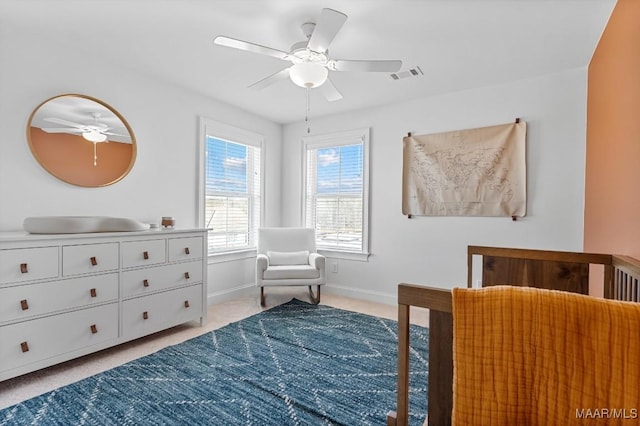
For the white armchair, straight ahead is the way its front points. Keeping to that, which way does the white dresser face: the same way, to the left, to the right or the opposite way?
to the left

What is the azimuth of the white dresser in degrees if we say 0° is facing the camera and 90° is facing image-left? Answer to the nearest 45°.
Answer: approximately 315°

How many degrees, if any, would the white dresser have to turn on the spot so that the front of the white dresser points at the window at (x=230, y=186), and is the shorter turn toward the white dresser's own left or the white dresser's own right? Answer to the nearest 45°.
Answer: approximately 90° to the white dresser's own left

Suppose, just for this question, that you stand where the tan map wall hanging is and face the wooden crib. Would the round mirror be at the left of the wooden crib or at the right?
right

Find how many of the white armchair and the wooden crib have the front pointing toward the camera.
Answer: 1

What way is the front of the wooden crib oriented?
to the viewer's left

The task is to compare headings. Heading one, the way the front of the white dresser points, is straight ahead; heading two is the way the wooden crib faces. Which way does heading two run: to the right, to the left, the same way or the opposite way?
the opposite way

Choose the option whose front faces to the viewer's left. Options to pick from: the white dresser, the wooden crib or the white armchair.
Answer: the wooden crib
